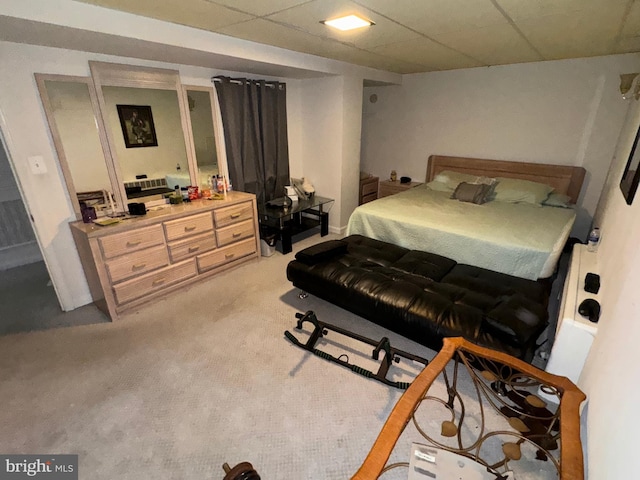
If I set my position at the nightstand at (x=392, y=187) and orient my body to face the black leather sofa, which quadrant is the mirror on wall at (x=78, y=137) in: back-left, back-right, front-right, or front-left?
front-right

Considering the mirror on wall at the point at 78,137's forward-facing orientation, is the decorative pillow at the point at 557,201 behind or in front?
in front

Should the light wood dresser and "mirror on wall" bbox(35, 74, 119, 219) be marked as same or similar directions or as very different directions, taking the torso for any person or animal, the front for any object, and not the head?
same or similar directions

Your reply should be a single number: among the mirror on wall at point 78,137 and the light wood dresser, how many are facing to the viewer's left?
0

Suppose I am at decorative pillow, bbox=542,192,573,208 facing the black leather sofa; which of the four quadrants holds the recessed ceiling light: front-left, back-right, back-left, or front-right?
front-right

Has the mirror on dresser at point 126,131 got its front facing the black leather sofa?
yes

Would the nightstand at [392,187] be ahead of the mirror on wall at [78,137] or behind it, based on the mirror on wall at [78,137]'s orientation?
ahead

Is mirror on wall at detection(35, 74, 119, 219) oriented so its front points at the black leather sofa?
yes

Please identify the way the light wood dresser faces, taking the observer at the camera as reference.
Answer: facing the viewer and to the right of the viewer

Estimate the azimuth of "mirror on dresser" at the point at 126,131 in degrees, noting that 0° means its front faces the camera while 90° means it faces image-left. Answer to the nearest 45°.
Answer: approximately 315°

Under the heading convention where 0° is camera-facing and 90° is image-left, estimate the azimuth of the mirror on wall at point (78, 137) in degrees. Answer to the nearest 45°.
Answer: approximately 315°

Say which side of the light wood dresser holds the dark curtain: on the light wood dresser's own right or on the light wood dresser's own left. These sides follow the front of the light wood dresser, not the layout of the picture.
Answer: on the light wood dresser's own left

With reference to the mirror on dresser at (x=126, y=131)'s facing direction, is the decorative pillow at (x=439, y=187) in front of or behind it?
in front

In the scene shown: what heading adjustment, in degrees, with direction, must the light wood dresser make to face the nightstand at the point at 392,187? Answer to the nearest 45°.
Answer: approximately 45° to its left

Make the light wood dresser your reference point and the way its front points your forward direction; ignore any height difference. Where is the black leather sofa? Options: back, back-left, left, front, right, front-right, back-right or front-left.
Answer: front
